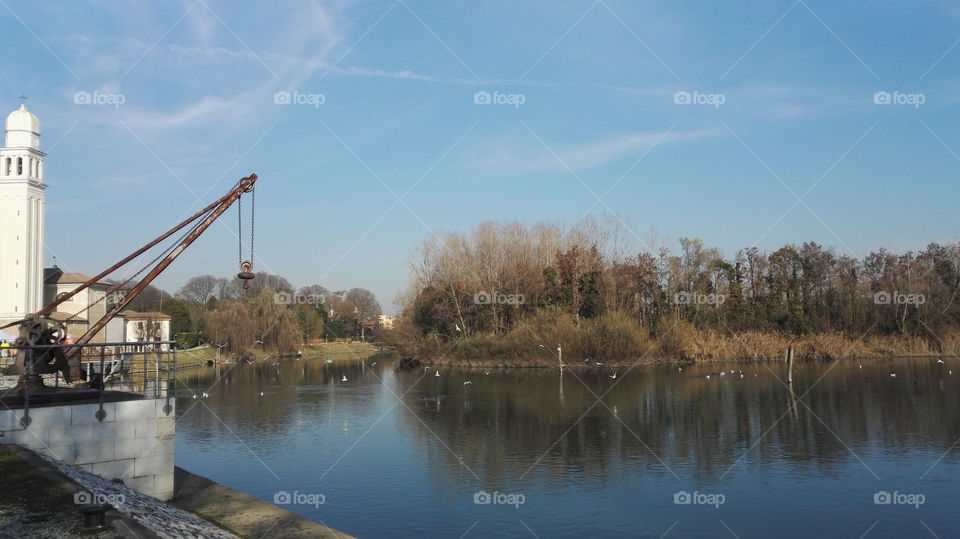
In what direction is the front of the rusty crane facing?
to the viewer's right
